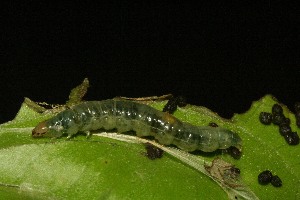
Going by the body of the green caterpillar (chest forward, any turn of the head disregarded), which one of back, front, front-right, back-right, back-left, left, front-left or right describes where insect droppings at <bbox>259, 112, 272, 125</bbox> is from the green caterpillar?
back

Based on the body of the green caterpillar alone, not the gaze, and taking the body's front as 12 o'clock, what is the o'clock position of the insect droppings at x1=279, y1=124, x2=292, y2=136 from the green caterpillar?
The insect droppings is roughly at 6 o'clock from the green caterpillar.

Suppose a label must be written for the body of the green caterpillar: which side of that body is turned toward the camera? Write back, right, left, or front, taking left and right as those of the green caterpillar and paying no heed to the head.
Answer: left

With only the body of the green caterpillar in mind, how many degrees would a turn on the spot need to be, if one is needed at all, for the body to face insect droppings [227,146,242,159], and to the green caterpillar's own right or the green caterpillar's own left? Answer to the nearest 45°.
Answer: approximately 180°

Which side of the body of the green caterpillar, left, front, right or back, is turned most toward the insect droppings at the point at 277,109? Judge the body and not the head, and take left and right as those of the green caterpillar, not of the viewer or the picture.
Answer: back

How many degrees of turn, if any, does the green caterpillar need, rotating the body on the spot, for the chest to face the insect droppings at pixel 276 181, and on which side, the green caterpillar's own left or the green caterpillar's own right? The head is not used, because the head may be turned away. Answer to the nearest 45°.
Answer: approximately 180°

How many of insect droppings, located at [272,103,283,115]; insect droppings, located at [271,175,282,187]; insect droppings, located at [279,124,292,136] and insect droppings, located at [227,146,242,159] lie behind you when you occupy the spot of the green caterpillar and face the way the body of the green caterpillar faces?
4

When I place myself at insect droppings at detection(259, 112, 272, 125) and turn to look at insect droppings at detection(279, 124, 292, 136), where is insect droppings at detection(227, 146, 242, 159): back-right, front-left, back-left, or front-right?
back-right

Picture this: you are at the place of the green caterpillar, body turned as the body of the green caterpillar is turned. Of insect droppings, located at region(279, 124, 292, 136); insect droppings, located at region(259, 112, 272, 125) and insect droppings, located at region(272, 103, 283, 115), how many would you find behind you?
3

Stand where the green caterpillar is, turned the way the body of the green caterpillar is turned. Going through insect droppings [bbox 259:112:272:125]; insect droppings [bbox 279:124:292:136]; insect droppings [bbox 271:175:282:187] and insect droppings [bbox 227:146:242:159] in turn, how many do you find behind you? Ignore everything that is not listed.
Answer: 4

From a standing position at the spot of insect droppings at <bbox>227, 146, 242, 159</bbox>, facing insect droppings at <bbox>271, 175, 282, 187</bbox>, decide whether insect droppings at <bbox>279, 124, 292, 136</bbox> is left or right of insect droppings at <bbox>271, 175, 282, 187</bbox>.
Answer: left
